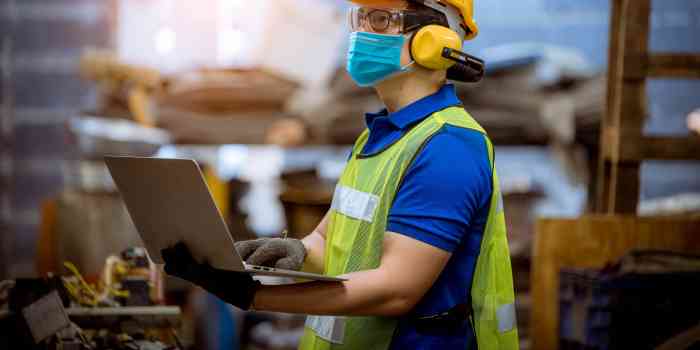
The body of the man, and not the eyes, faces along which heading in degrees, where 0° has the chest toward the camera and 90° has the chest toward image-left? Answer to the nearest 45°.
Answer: approximately 90°

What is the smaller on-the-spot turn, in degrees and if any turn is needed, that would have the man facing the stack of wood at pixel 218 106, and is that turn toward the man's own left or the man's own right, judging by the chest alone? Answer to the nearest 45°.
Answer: approximately 90° to the man's own right

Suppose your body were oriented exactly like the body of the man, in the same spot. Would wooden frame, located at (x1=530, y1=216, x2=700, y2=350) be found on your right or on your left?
on your right

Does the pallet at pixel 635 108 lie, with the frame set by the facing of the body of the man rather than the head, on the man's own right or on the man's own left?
on the man's own right

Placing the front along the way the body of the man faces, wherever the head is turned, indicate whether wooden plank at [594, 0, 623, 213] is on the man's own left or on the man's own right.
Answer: on the man's own right

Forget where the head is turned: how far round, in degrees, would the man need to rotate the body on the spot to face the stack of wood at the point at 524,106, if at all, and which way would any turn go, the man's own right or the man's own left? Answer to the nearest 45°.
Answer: approximately 90° to the man's own right

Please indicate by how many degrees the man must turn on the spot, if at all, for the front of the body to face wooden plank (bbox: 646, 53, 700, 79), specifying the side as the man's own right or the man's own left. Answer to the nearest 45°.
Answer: approximately 135° to the man's own right

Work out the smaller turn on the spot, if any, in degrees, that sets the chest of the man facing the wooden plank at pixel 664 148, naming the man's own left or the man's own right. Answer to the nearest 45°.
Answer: approximately 135° to the man's own right

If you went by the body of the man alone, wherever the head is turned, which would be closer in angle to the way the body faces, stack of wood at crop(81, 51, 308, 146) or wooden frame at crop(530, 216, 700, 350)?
the stack of wood
